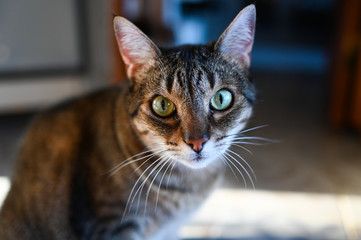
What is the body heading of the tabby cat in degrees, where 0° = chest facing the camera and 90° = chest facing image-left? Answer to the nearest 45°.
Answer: approximately 315°

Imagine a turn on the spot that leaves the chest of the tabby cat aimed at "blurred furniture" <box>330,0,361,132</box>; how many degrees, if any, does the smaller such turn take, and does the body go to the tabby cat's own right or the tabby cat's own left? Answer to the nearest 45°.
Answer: approximately 90° to the tabby cat's own left
